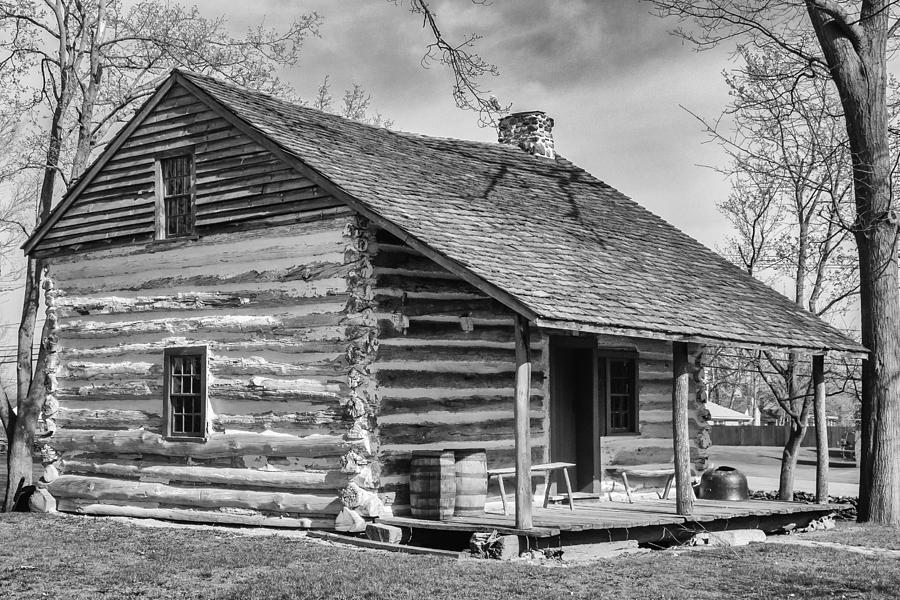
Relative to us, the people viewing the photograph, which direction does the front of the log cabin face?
facing the viewer and to the right of the viewer
